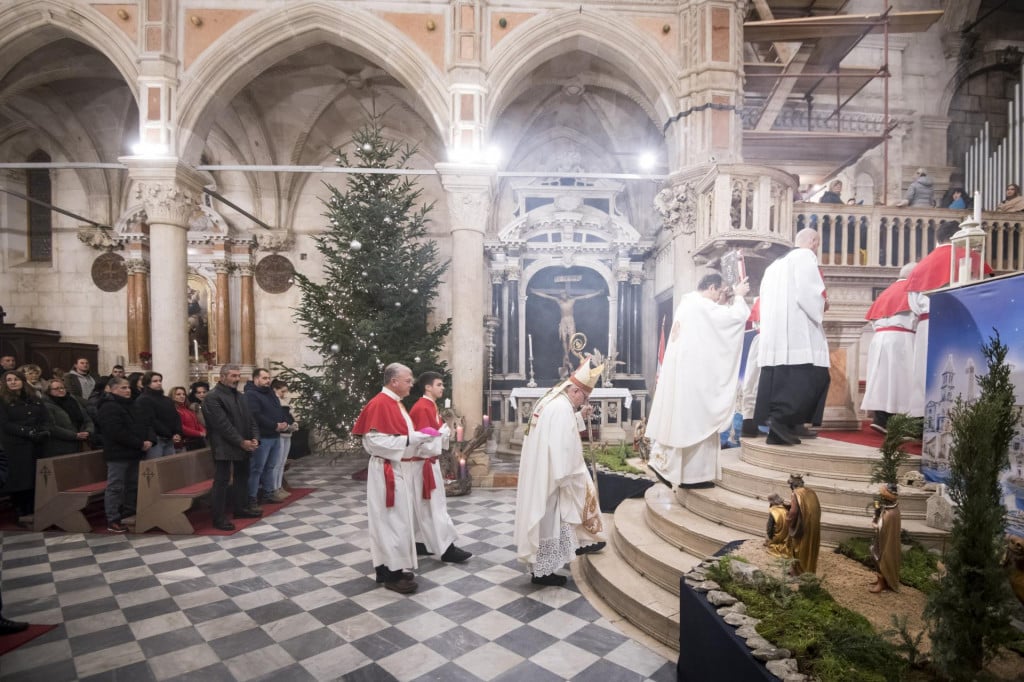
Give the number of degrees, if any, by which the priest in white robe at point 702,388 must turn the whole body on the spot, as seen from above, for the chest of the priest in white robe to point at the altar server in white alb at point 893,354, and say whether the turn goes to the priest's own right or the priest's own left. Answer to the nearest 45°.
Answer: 0° — they already face them

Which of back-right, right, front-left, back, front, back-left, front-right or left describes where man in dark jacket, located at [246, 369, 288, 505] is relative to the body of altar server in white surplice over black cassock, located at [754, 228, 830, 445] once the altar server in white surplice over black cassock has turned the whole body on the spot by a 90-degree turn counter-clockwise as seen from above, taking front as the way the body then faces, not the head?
front-left

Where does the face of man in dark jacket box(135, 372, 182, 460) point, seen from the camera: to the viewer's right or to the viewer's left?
to the viewer's right

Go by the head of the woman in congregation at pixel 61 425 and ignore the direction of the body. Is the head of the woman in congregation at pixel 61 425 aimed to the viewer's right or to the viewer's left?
to the viewer's right

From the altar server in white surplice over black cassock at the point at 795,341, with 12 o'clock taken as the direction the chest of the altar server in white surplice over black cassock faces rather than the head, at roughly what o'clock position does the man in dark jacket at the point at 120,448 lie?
The man in dark jacket is roughly at 7 o'clock from the altar server in white surplice over black cassock.

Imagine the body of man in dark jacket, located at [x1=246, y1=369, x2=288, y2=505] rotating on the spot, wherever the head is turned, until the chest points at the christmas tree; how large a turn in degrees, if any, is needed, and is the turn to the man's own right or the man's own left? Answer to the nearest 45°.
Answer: approximately 90° to the man's own left

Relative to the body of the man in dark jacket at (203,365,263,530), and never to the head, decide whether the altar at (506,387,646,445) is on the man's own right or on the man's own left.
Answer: on the man's own left

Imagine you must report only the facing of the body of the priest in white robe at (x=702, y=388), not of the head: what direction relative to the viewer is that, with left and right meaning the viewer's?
facing away from the viewer and to the right of the viewer

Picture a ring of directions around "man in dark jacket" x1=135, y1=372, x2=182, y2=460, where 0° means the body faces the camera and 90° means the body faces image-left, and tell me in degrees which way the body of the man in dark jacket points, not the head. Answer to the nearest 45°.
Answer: approximately 315°
